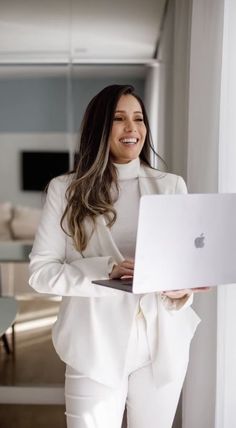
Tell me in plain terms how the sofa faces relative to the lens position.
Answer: facing the viewer

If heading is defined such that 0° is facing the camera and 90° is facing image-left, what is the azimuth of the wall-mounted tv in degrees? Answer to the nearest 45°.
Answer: approximately 0°

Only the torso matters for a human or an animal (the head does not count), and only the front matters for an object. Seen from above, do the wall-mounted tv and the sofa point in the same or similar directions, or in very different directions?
same or similar directions

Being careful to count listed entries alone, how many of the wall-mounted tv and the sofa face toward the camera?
2

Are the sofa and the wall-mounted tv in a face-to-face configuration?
no

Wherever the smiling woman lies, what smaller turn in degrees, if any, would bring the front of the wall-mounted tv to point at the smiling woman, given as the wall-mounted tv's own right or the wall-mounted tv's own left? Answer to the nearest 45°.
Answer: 0° — it already faces them

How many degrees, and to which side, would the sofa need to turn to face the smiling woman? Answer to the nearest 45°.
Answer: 0° — it already faces them

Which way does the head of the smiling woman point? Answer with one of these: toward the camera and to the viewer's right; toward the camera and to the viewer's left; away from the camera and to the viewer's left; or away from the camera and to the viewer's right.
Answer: toward the camera and to the viewer's right
